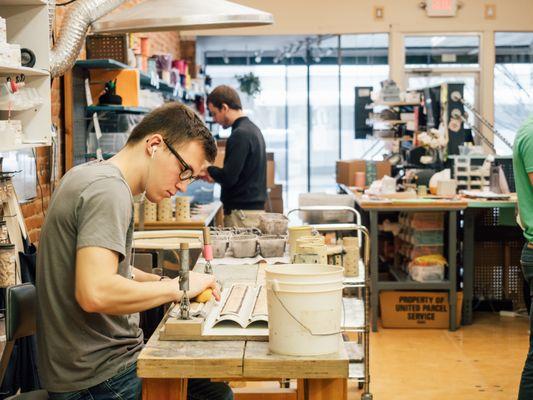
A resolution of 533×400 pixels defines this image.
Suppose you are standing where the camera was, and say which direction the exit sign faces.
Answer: facing the viewer

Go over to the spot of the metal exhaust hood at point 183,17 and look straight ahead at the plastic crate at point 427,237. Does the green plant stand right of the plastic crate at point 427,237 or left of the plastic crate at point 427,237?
left

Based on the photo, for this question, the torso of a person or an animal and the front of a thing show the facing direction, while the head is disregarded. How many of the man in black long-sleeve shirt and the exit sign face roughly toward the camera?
1

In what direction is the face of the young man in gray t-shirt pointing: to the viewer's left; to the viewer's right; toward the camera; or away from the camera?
to the viewer's right

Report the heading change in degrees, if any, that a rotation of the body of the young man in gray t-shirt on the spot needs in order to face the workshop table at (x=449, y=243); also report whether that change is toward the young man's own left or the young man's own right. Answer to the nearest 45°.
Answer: approximately 45° to the young man's own left
